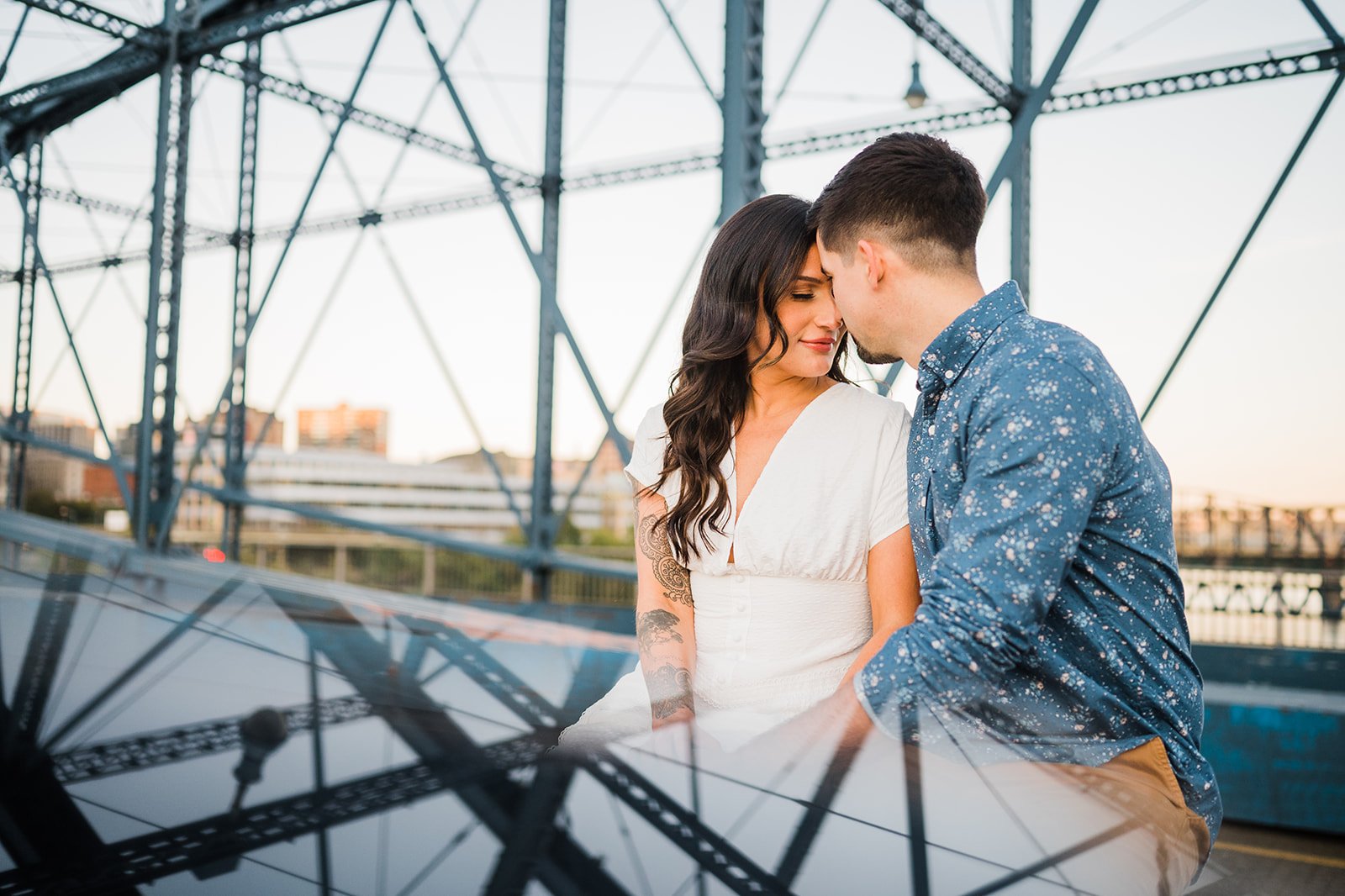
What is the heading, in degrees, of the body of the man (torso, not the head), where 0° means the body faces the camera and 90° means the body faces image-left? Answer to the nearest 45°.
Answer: approximately 90°

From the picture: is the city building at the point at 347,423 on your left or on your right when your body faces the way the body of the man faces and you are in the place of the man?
on your right

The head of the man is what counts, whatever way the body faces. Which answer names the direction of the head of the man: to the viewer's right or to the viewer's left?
to the viewer's left

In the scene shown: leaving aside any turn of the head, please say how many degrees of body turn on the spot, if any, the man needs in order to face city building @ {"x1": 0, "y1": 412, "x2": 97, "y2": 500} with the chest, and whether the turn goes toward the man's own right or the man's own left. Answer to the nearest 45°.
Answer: approximately 45° to the man's own right
